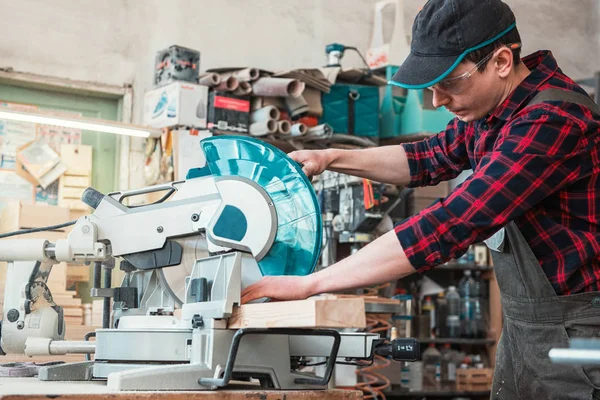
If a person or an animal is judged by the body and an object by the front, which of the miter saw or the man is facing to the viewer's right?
the miter saw

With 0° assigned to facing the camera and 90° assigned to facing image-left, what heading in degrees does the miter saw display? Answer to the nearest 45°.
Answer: approximately 270°

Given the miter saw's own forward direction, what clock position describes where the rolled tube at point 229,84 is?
The rolled tube is roughly at 9 o'clock from the miter saw.

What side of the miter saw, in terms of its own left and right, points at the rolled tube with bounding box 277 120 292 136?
left

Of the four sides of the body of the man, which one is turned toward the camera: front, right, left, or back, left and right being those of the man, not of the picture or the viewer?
left

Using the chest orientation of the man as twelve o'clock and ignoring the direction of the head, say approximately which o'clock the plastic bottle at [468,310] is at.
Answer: The plastic bottle is roughly at 3 o'clock from the man.

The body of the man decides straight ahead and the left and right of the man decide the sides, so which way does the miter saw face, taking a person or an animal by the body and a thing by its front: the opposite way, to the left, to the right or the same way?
the opposite way

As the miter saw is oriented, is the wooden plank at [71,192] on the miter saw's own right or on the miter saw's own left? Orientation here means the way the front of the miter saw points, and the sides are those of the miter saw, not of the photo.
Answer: on the miter saw's own left

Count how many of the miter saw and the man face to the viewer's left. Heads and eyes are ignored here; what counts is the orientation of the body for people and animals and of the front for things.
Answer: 1
